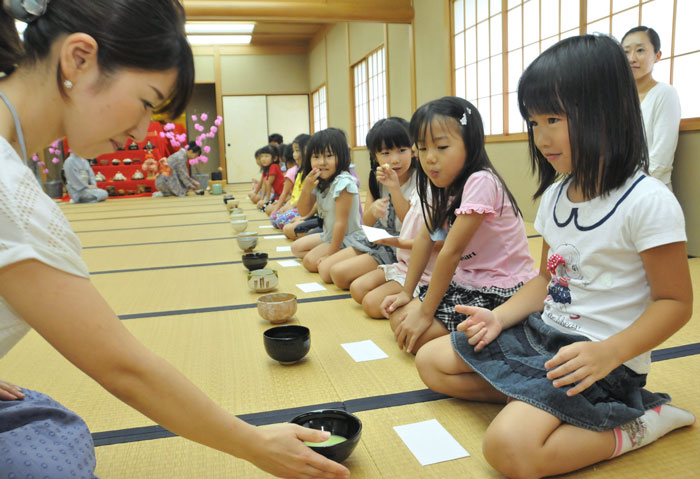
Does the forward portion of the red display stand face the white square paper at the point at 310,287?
yes

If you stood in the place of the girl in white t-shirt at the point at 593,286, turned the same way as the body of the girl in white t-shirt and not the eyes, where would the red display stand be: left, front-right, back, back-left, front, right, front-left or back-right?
right

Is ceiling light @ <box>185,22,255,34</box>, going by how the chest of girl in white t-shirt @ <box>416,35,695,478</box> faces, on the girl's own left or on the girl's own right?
on the girl's own right

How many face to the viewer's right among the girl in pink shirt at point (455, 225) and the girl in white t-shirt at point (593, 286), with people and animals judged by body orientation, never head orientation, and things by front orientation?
0

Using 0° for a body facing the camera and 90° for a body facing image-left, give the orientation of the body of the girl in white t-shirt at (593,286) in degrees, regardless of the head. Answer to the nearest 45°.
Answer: approximately 45°

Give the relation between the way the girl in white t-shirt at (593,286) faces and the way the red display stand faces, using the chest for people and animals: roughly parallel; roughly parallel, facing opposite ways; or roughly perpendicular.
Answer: roughly perpendicular

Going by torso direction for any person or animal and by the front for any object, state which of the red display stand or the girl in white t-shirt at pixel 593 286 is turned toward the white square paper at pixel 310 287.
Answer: the red display stand

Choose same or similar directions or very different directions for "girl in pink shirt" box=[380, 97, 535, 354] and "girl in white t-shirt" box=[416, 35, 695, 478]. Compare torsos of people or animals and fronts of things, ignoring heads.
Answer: same or similar directions

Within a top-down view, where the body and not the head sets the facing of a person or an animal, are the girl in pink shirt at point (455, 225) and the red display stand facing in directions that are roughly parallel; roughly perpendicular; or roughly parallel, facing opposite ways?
roughly perpendicular

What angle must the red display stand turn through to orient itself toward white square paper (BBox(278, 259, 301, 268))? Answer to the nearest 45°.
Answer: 0° — it already faces it

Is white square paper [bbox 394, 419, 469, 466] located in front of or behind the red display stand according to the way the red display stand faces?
in front

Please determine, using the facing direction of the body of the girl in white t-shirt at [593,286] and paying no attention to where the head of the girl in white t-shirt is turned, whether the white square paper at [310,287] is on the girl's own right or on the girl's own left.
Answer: on the girl's own right

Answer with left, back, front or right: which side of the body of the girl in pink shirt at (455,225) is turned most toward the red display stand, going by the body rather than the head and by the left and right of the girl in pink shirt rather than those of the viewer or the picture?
right

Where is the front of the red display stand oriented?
toward the camera

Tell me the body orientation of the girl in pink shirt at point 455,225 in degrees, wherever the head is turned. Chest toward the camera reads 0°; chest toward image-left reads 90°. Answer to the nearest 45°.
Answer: approximately 45°
